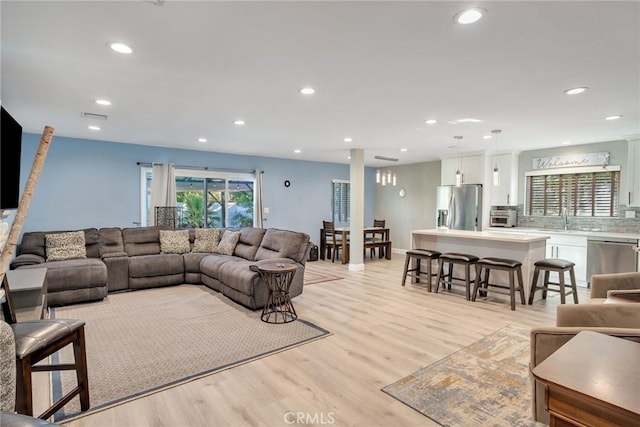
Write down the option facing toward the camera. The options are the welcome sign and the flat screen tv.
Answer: the welcome sign

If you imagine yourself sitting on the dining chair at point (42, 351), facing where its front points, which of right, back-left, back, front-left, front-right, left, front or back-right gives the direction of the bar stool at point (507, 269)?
front-left

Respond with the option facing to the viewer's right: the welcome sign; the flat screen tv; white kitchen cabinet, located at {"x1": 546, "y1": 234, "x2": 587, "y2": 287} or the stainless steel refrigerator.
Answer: the flat screen tv

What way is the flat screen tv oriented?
to the viewer's right

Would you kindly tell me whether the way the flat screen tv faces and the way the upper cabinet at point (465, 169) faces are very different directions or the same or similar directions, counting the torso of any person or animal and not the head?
very different directions

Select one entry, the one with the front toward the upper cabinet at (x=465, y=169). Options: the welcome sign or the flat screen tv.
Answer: the flat screen tv

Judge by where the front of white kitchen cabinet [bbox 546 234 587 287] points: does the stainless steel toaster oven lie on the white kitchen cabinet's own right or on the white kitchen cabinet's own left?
on the white kitchen cabinet's own right

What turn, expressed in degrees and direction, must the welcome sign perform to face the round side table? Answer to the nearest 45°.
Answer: approximately 45° to its right

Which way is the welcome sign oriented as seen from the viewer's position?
toward the camera

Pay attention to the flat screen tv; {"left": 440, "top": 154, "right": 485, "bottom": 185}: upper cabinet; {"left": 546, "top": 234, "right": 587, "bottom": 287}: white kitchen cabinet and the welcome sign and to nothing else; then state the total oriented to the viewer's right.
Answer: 1

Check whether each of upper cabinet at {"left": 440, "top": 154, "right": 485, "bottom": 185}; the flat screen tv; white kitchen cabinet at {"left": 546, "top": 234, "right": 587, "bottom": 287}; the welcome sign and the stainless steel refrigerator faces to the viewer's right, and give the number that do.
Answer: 1

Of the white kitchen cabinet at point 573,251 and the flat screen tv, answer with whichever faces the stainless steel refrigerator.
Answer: the flat screen tv

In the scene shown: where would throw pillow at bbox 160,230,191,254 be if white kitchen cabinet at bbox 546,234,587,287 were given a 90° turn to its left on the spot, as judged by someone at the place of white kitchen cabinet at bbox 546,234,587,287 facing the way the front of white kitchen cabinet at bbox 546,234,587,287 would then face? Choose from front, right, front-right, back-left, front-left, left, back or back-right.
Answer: back-right

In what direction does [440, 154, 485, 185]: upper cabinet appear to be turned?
toward the camera

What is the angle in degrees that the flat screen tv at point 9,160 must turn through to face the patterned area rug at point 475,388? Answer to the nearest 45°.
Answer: approximately 45° to its right

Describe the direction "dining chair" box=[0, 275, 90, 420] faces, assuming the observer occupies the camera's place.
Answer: facing the viewer and to the right of the viewer

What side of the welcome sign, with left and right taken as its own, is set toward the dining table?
right

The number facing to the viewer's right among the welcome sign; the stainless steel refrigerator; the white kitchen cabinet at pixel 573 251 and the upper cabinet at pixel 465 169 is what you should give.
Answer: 0

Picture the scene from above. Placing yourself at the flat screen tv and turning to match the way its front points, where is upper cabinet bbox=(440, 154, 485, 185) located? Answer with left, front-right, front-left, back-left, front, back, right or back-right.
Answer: front

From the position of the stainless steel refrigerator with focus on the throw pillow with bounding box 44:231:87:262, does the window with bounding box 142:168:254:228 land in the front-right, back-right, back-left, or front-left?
front-right

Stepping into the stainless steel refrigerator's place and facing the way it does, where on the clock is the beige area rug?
The beige area rug is roughly at 1 o'clock from the stainless steel refrigerator.
